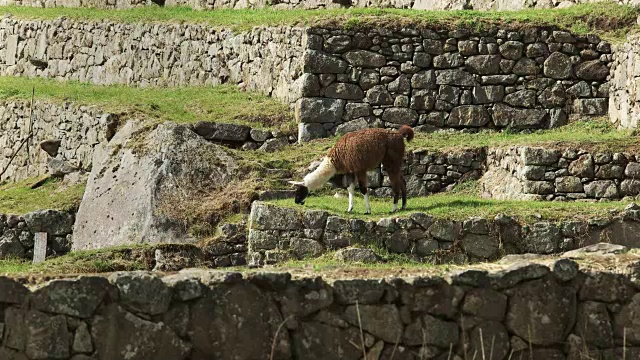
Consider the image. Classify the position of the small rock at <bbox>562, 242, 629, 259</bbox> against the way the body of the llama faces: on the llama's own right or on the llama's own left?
on the llama's own left

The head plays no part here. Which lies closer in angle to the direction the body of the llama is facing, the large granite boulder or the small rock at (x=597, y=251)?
the large granite boulder

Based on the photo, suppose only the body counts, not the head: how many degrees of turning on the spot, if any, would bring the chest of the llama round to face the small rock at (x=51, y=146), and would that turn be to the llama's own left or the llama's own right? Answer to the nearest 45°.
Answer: approximately 45° to the llama's own right

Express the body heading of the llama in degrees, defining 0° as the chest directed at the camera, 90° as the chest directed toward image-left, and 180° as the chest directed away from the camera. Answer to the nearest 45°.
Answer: approximately 90°

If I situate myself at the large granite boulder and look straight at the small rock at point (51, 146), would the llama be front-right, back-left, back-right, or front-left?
back-right

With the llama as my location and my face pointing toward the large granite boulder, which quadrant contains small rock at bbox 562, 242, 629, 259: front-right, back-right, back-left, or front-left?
back-left
